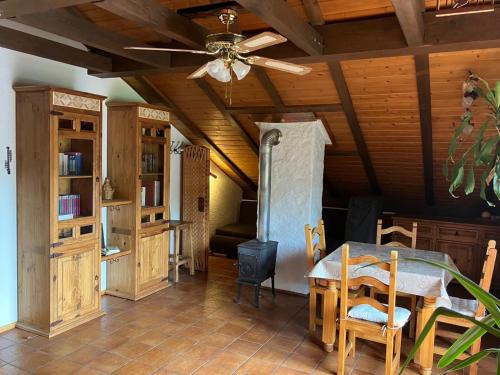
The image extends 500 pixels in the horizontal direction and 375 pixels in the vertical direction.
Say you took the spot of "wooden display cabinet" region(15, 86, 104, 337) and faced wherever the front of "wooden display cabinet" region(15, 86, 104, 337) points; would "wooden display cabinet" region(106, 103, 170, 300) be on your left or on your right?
on your left

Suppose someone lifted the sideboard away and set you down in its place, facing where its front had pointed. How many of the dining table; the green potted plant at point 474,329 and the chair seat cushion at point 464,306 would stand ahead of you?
3

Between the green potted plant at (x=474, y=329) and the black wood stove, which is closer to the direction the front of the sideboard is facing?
the green potted plant

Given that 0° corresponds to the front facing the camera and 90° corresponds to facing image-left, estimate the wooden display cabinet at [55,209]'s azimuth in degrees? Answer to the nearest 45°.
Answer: approximately 315°

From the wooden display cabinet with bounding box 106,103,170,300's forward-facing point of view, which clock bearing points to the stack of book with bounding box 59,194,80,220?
The stack of book is roughly at 3 o'clock from the wooden display cabinet.

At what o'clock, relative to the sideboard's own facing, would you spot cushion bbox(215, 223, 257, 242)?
The cushion is roughly at 3 o'clock from the sideboard.

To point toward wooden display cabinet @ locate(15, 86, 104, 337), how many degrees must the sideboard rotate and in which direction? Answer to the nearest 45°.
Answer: approximately 45° to its right

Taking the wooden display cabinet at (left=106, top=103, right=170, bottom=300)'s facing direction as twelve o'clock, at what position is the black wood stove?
The black wood stove is roughly at 11 o'clock from the wooden display cabinet.

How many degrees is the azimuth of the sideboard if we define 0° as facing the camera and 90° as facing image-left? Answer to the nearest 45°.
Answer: approximately 0°

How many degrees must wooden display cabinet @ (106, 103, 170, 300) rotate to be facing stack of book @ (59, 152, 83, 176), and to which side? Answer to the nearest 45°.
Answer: approximately 90° to its right

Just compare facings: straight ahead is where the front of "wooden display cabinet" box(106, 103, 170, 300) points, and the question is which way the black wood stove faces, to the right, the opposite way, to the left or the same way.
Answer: to the right

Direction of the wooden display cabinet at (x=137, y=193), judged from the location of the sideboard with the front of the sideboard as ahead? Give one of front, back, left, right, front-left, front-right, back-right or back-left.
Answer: front-right

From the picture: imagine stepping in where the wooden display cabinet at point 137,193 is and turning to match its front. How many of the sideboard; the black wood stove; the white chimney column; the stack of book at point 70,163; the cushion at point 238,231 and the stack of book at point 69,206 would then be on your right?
2

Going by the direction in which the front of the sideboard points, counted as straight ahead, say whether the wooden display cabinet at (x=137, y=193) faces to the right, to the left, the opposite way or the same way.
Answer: to the left

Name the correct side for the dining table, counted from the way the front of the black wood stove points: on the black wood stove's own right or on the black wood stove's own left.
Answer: on the black wood stove's own left
